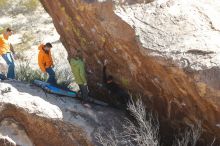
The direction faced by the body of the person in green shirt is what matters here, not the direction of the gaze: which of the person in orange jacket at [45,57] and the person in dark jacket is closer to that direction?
the person in dark jacket

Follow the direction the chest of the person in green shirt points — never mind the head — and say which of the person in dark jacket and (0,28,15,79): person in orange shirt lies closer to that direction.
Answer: the person in dark jacket

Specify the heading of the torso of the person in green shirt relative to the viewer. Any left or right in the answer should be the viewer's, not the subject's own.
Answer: facing away from the viewer and to the right of the viewer

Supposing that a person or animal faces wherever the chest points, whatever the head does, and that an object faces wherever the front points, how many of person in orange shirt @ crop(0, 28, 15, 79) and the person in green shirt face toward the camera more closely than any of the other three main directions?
0

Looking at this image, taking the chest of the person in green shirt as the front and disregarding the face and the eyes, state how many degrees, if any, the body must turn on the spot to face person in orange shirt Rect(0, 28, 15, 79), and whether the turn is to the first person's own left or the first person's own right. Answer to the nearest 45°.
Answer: approximately 90° to the first person's own left

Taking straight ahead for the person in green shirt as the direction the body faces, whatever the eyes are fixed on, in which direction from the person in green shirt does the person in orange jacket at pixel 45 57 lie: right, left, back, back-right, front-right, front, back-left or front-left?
left

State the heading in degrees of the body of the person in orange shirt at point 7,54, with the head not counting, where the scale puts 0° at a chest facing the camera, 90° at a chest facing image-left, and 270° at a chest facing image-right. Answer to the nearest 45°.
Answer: approximately 270°

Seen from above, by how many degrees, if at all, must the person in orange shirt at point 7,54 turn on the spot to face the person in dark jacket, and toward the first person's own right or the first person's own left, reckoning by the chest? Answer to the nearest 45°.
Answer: approximately 45° to the first person's own right

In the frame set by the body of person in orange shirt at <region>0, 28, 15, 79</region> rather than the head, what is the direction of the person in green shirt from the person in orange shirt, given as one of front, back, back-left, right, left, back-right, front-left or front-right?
front-right

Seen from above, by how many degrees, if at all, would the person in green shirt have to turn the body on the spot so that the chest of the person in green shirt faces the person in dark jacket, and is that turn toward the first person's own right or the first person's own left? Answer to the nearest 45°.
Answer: approximately 45° to the first person's own right
